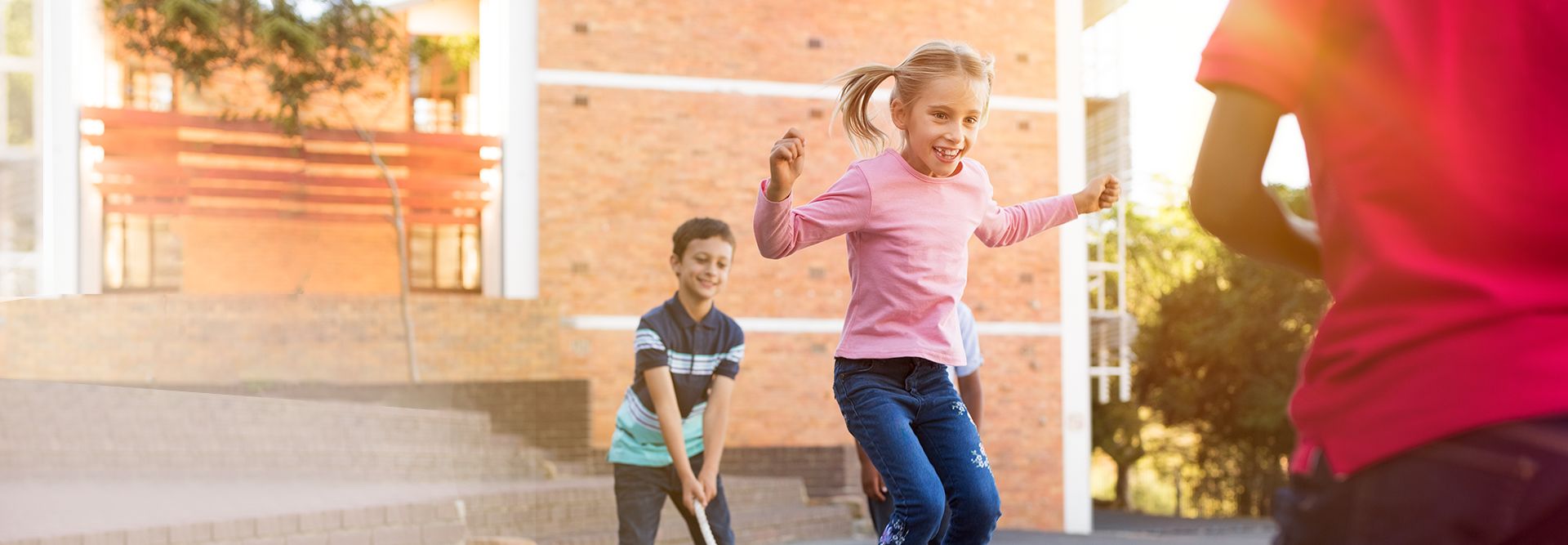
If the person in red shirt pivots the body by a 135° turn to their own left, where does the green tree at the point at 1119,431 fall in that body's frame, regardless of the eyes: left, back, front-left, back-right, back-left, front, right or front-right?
back

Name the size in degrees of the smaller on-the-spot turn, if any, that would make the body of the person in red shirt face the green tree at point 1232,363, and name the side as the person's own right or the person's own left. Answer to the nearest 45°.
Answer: approximately 45° to the person's own right

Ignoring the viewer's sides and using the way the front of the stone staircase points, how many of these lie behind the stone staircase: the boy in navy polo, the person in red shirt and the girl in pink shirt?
0

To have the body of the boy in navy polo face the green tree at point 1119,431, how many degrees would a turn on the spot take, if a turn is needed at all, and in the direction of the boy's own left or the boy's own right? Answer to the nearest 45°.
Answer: approximately 135° to the boy's own left

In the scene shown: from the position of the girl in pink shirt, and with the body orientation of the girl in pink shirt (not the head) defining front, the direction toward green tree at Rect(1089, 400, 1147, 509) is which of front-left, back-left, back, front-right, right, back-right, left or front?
back-left

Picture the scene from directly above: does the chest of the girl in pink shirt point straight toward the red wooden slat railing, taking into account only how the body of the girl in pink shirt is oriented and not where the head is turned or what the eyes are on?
no

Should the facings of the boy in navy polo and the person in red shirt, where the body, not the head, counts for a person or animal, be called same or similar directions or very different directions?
very different directions

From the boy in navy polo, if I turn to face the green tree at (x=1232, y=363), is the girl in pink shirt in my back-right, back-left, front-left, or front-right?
back-right

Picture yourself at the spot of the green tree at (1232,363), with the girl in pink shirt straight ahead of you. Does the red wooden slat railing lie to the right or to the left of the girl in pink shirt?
right

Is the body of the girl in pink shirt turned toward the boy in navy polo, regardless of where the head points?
no

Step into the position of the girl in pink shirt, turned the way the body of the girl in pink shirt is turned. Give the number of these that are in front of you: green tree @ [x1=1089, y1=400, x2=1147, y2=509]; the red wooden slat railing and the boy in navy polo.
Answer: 0

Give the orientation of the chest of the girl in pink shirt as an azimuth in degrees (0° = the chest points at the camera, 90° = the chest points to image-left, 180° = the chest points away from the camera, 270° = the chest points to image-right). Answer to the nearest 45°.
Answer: approximately 315°

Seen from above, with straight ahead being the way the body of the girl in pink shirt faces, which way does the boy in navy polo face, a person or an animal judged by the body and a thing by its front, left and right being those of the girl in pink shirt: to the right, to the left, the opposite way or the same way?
the same way

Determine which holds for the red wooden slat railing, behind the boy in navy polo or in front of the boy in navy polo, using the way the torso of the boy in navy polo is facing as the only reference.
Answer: behind

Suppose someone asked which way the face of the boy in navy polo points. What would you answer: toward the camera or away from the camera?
toward the camera

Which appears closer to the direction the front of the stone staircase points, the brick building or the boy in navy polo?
the boy in navy polo

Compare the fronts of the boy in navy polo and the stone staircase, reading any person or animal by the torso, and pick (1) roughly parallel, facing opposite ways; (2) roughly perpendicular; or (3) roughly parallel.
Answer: roughly parallel

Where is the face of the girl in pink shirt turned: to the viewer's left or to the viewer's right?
to the viewer's right

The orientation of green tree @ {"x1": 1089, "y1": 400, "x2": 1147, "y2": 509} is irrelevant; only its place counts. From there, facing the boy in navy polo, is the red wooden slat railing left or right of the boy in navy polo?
right

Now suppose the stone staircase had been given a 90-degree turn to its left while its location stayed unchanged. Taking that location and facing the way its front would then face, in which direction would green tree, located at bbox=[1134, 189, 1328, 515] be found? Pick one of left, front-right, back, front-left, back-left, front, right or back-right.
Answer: front

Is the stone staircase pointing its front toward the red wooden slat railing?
no

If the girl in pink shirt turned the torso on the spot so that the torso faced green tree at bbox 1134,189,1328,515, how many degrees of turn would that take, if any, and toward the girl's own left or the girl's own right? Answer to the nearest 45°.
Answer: approximately 135° to the girl's own left

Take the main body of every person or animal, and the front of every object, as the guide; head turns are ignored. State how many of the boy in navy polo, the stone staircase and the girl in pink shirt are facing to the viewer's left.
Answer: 0
